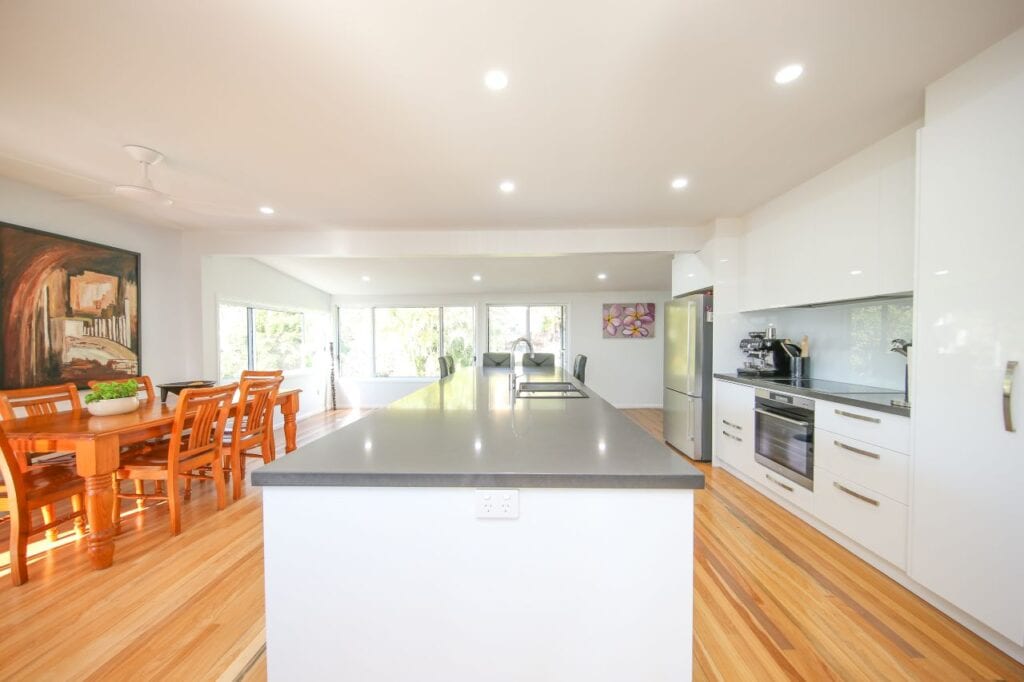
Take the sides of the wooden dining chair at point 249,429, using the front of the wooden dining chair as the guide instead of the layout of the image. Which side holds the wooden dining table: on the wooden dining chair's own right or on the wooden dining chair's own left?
on the wooden dining chair's own left

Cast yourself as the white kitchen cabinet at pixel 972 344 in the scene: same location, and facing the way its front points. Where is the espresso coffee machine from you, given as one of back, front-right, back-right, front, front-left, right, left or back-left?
right

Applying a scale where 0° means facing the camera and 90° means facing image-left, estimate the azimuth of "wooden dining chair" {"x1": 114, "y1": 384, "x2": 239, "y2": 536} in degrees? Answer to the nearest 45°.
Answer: approximately 135°

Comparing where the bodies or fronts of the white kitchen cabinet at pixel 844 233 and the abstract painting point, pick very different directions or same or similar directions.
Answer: very different directions

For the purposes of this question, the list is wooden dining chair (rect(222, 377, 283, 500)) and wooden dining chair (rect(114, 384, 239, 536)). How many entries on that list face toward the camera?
0

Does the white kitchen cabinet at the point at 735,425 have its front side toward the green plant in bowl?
yes

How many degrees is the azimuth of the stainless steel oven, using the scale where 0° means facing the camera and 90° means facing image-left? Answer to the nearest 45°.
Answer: approximately 45°

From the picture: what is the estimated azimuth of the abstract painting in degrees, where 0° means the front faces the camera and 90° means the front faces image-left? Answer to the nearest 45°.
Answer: approximately 315°

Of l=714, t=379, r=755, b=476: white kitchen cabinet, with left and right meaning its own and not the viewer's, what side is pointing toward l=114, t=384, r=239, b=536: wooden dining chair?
front

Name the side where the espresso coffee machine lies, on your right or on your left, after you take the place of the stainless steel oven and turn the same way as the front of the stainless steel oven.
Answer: on your right

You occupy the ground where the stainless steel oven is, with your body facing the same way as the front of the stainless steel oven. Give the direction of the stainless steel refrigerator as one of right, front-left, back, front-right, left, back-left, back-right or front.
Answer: right

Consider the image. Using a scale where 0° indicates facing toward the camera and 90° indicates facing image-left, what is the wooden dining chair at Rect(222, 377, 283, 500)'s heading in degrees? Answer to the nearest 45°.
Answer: approximately 135°

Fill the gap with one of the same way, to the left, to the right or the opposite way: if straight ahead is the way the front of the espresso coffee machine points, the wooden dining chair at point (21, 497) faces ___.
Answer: to the right

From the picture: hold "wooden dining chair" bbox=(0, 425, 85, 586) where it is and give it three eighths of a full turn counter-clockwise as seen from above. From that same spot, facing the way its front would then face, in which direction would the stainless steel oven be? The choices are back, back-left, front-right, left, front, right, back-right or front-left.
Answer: back-left

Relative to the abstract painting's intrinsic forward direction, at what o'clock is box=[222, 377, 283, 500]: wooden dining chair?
The wooden dining chair is roughly at 12 o'clock from the abstract painting.

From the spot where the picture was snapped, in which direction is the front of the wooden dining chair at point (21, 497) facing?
facing away from the viewer and to the right of the viewer
